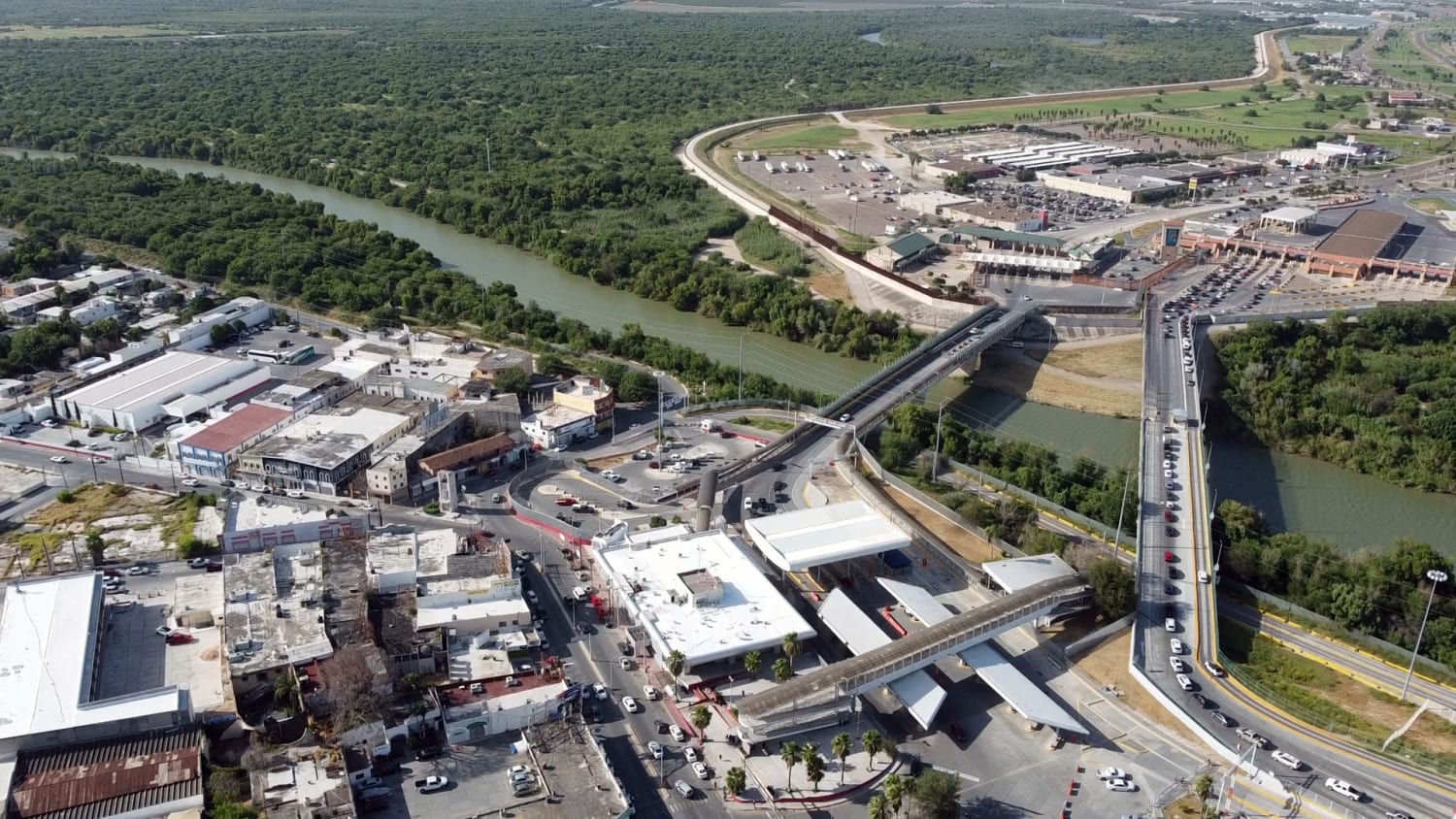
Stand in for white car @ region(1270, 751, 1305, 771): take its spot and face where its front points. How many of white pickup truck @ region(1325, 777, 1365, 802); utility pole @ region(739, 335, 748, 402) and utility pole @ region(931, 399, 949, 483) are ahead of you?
2

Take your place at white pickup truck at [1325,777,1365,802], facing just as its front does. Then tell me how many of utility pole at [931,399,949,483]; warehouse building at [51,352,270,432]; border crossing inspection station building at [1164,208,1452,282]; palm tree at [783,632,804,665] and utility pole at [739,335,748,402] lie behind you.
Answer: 0

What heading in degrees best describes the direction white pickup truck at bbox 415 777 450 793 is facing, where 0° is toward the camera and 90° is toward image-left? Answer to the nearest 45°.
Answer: approximately 270°

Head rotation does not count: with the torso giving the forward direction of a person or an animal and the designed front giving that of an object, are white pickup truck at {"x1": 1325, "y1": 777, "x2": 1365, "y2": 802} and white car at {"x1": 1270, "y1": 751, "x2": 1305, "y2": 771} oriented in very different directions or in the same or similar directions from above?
same or similar directions

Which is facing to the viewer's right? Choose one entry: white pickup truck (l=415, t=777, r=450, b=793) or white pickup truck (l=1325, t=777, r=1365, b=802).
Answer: white pickup truck (l=415, t=777, r=450, b=793)

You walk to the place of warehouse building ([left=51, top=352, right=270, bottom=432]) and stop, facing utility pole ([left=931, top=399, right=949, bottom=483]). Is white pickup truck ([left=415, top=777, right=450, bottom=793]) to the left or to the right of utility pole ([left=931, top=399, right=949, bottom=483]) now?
right

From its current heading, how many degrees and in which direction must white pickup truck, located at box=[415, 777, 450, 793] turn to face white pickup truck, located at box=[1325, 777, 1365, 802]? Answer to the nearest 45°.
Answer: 0° — it already faces it

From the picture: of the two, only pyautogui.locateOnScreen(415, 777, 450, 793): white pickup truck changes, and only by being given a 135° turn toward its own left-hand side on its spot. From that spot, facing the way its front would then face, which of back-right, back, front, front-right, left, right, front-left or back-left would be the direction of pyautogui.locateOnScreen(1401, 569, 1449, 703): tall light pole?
back-right

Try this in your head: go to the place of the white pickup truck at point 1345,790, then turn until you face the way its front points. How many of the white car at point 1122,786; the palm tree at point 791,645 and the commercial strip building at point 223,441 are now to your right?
0

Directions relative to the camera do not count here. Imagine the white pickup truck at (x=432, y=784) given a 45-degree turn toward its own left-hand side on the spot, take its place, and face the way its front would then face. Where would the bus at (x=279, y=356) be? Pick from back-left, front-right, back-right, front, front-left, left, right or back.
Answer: front-left
